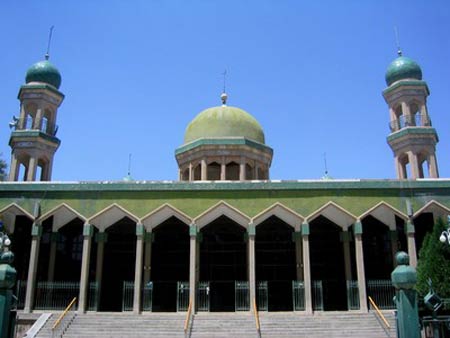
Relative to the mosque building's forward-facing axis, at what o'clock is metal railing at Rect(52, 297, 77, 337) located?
The metal railing is roughly at 2 o'clock from the mosque building.

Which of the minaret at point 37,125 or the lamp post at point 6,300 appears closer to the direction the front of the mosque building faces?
the lamp post

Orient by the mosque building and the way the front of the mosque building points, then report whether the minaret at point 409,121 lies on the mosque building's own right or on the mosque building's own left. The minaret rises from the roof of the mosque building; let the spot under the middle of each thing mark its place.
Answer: on the mosque building's own left

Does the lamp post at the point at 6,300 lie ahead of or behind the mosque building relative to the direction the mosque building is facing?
ahead

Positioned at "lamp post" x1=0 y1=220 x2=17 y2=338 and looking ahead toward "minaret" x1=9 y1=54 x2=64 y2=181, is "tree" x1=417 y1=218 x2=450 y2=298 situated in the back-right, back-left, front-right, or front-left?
front-right

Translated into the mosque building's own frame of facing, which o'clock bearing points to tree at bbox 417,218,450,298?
The tree is roughly at 10 o'clock from the mosque building.

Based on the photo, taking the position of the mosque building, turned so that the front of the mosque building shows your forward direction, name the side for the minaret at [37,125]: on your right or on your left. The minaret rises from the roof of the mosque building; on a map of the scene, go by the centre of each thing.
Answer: on your right

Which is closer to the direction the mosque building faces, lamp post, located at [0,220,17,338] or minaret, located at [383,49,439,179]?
the lamp post

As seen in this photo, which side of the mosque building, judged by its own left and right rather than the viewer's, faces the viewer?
front
